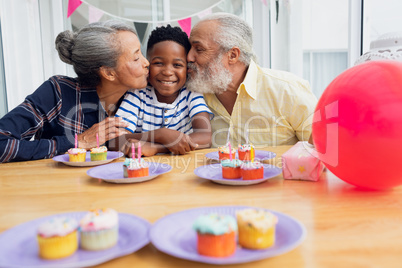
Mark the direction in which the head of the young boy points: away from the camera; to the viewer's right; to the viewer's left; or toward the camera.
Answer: toward the camera

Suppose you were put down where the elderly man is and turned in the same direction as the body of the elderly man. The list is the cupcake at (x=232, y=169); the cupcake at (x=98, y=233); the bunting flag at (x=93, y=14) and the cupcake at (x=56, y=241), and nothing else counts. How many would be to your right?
1

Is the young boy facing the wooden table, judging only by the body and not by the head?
yes

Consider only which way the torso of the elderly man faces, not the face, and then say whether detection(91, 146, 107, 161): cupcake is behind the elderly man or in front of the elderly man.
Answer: in front

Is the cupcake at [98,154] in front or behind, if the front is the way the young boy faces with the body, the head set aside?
in front

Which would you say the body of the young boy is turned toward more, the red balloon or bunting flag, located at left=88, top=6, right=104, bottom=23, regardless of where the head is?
the red balloon

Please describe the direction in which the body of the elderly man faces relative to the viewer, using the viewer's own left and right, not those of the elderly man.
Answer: facing the viewer and to the left of the viewer

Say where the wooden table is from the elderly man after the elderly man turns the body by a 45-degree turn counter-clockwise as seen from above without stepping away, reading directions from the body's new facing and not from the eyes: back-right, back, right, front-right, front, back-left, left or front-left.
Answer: front

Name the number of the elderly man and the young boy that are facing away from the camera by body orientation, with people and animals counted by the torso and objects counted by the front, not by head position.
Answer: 0

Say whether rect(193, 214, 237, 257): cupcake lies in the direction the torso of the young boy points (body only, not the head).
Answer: yes

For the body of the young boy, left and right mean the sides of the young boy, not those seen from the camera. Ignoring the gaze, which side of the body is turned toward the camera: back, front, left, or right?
front

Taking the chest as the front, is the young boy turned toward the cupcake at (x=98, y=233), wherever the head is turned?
yes

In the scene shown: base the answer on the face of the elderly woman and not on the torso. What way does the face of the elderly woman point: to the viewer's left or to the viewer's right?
to the viewer's right

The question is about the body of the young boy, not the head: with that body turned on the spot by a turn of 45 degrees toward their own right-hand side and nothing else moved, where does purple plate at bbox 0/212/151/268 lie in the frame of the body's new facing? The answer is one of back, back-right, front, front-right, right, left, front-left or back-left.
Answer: front-left

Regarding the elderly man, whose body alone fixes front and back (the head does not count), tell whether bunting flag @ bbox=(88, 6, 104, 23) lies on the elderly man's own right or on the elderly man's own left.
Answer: on the elderly man's own right

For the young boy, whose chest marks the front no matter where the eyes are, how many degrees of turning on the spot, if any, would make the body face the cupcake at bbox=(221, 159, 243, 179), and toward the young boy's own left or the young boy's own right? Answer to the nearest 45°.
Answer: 0° — they already face it
